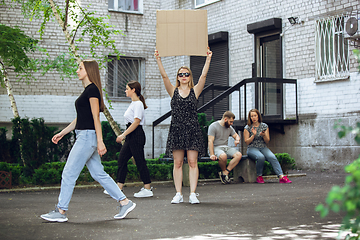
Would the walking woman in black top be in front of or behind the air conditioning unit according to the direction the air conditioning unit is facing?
in front

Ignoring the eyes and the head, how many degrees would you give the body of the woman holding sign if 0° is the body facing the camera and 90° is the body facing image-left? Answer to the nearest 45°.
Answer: approximately 0°

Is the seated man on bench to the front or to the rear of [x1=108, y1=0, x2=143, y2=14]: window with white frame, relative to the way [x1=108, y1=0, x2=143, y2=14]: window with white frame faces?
to the front

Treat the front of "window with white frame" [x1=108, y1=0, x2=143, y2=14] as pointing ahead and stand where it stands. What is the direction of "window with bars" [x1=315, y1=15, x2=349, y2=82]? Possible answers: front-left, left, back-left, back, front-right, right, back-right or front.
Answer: front-left

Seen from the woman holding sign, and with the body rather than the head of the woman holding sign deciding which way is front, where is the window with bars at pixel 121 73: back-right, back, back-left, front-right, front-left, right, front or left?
back
